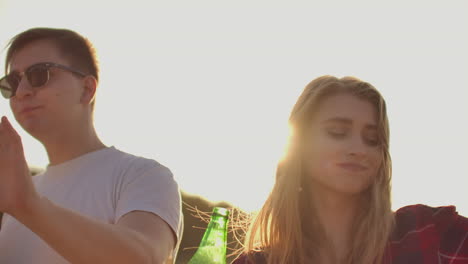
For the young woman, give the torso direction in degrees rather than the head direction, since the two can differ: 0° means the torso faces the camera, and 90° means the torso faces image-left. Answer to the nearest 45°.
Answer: approximately 0°

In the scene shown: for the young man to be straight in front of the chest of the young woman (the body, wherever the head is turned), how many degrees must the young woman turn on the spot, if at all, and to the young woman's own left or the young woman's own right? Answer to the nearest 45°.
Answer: approximately 45° to the young woman's own right

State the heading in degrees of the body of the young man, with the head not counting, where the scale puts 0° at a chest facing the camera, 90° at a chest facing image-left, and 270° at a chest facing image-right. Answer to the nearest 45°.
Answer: approximately 45°
